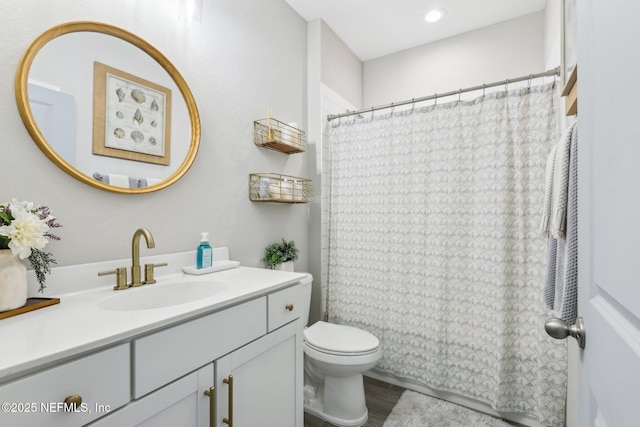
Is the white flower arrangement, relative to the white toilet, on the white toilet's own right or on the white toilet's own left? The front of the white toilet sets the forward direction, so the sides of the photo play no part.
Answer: on the white toilet's own right

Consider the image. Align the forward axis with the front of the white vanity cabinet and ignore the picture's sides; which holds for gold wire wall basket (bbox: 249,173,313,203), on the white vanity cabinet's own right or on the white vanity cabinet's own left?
on the white vanity cabinet's own left

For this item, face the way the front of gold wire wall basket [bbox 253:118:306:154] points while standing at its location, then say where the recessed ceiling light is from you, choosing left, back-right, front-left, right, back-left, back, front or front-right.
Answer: front-left

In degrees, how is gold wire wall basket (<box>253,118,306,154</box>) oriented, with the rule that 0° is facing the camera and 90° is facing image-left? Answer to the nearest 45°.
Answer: approximately 315°

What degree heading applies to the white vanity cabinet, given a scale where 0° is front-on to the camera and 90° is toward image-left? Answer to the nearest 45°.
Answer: approximately 315°

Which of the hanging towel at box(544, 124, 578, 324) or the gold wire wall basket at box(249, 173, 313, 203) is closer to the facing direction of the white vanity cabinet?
the hanging towel

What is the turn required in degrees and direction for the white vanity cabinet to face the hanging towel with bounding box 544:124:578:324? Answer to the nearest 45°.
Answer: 0° — it already faces it

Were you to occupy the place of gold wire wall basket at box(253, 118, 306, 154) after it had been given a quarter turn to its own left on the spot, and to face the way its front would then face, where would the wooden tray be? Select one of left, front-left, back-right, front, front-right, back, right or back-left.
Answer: back
